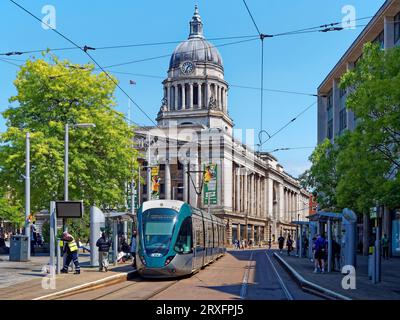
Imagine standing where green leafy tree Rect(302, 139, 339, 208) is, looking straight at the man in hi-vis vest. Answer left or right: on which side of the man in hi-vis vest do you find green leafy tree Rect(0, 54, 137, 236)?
right

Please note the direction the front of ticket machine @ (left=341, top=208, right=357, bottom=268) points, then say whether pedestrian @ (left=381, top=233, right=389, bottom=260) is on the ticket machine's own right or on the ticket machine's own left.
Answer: on the ticket machine's own right

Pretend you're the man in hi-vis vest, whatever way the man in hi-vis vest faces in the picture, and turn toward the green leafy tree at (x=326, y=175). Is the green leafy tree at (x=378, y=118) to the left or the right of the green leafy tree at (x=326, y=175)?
right

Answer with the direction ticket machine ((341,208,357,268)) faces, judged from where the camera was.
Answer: facing to the left of the viewer
